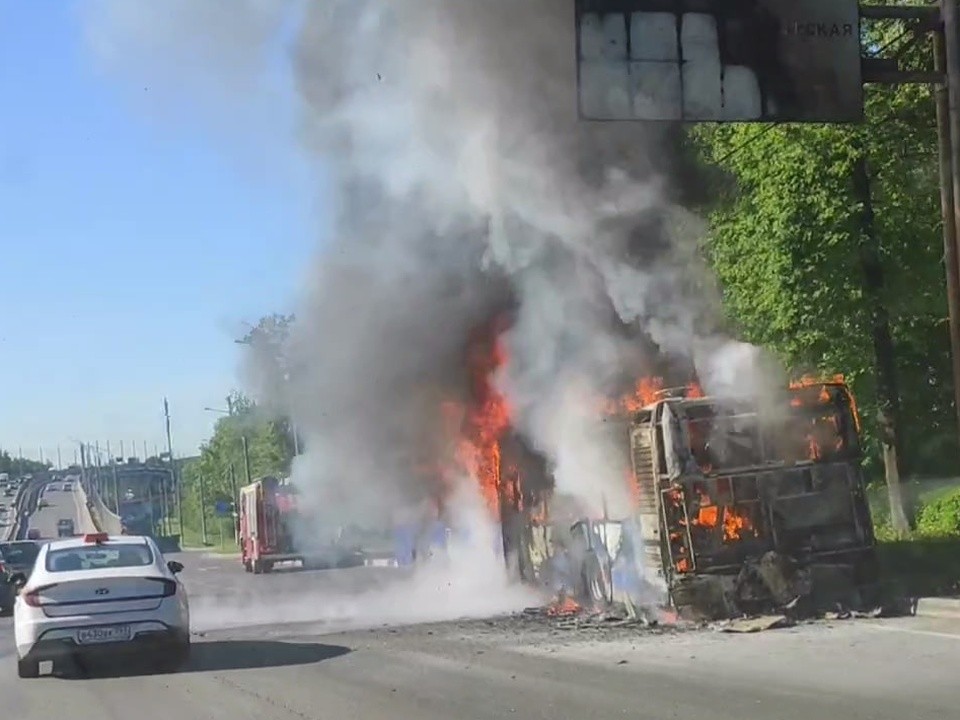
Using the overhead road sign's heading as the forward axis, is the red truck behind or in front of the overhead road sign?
behind

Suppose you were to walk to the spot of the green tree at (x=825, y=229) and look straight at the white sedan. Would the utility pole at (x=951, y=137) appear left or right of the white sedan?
left

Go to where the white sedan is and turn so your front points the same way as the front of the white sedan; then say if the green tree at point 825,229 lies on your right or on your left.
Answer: on your right

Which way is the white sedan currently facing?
away from the camera

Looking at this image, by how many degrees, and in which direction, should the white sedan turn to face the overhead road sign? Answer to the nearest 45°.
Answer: approximately 90° to its right

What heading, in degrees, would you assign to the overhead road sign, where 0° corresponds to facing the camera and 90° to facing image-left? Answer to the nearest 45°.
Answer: approximately 0°

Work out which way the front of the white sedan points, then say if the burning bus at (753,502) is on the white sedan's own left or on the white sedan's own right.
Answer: on the white sedan's own right

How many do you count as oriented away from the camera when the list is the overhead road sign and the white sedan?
1

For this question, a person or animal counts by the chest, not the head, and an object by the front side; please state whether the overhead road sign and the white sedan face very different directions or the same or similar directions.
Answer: very different directions

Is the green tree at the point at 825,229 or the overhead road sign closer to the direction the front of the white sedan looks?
the green tree

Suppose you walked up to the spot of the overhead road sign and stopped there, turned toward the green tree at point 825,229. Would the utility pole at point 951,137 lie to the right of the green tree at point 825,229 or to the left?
right

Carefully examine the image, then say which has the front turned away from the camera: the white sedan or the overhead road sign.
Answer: the white sedan

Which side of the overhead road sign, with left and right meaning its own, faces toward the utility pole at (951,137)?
left
